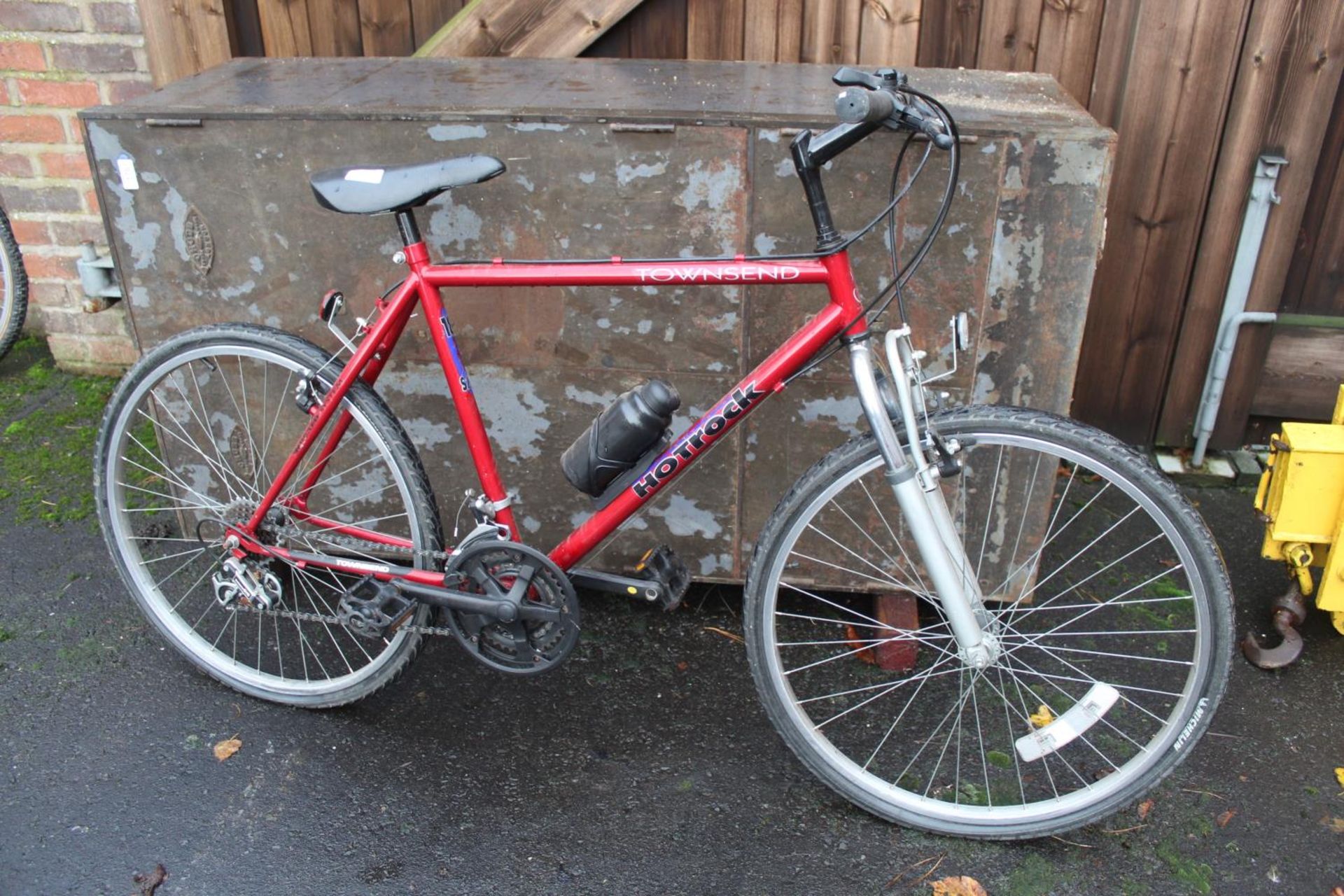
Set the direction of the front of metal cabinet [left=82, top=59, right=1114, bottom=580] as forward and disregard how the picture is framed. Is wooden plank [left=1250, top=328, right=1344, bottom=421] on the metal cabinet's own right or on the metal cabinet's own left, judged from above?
on the metal cabinet's own left

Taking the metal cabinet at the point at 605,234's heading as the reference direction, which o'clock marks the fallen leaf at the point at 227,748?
The fallen leaf is roughly at 2 o'clock from the metal cabinet.

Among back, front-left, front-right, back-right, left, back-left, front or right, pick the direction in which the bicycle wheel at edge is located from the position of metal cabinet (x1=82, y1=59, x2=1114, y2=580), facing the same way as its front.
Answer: back-right

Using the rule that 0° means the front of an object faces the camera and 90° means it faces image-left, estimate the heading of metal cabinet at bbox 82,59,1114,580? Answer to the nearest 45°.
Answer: approximately 0°

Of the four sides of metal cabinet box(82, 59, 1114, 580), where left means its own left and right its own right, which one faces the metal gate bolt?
left

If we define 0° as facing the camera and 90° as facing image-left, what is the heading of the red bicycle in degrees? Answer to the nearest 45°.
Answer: approximately 270°

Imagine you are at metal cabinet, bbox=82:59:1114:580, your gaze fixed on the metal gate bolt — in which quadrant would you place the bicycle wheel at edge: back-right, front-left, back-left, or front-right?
back-left

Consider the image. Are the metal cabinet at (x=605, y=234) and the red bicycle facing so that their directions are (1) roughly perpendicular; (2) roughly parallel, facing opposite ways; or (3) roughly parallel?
roughly perpendicular

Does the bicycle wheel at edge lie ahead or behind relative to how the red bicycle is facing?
behind
